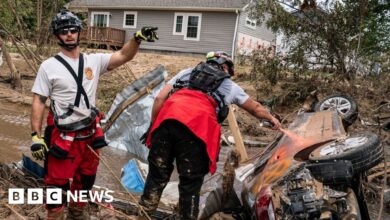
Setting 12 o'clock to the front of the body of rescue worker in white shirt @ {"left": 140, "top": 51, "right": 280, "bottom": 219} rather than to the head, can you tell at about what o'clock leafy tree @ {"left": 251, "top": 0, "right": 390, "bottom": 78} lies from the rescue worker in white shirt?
The leafy tree is roughly at 11 o'clock from the rescue worker in white shirt.

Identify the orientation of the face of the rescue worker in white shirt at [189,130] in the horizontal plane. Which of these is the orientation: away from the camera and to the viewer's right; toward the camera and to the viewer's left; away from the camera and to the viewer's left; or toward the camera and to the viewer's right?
away from the camera and to the viewer's right

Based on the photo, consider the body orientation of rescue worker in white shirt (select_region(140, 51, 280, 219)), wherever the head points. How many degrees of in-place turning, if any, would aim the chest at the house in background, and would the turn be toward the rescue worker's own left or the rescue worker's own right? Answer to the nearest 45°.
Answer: approximately 45° to the rescue worker's own left

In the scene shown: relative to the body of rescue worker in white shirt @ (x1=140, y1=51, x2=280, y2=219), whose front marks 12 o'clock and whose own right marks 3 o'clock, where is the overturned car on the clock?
The overturned car is roughly at 2 o'clock from the rescue worker in white shirt.

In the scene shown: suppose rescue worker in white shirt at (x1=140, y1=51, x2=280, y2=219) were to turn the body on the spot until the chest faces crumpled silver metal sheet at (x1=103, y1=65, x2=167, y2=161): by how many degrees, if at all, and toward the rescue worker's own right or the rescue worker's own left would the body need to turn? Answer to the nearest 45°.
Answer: approximately 45° to the rescue worker's own left

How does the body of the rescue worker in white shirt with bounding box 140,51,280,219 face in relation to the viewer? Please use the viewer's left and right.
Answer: facing away from the viewer and to the right of the viewer

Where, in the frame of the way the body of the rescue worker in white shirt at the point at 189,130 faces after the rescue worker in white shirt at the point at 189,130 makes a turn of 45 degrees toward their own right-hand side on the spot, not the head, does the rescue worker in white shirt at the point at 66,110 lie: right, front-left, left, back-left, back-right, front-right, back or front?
back
